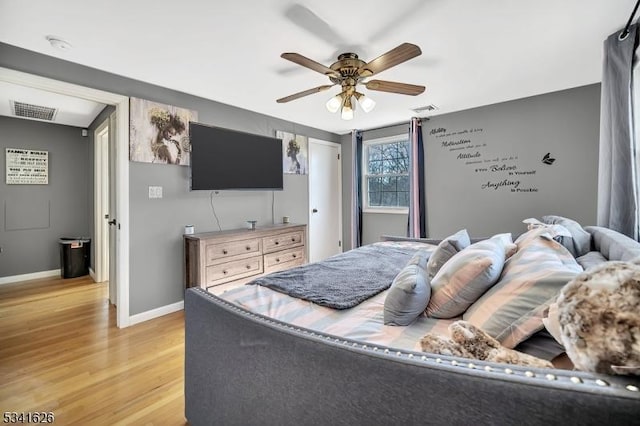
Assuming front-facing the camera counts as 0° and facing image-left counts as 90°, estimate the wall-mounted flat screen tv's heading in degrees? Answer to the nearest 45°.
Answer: approximately 315°

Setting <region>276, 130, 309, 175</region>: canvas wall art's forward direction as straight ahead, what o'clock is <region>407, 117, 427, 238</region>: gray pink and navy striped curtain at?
The gray pink and navy striped curtain is roughly at 11 o'clock from the canvas wall art.

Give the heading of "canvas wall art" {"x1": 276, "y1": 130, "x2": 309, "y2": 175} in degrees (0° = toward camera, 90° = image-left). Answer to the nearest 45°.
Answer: approximately 315°

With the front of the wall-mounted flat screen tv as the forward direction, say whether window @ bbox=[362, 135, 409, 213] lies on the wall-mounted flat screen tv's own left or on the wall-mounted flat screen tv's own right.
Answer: on the wall-mounted flat screen tv's own left

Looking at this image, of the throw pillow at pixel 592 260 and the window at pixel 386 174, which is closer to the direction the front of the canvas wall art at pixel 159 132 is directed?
the throw pillow

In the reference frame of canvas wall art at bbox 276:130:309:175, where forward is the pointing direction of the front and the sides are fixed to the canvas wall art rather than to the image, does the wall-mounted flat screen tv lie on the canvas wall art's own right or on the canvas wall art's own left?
on the canvas wall art's own right

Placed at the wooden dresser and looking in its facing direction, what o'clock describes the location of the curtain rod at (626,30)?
The curtain rod is roughly at 12 o'clock from the wooden dresser.

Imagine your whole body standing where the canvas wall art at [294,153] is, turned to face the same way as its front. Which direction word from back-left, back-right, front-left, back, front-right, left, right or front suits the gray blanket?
front-right
